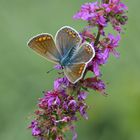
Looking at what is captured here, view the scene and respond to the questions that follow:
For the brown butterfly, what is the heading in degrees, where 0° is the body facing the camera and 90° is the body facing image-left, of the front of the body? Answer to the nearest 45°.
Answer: approximately 45°
